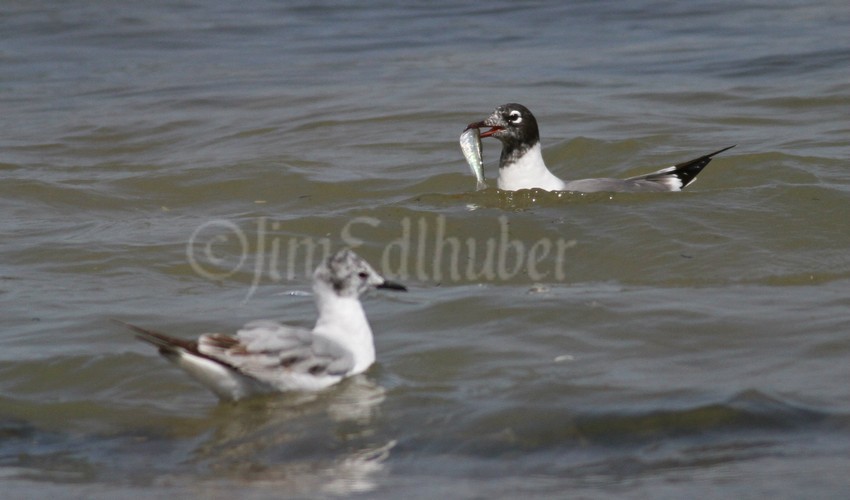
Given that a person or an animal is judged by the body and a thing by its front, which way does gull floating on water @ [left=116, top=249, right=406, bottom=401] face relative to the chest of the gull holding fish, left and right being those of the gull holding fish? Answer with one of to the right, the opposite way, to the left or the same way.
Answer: the opposite way

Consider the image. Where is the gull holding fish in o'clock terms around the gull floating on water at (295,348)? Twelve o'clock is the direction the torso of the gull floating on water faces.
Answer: The gull holding fish is roughly at 10 o'clock from the gull floating on water.

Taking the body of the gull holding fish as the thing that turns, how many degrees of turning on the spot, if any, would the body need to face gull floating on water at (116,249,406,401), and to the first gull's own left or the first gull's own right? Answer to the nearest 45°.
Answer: approximately 90° to the first gull's own left

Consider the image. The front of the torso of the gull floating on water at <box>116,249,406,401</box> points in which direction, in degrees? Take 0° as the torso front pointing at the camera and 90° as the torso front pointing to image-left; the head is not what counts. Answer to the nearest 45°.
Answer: approximately 270°

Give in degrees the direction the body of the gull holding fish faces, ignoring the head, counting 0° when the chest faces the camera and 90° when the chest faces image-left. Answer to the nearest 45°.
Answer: approximately 90°

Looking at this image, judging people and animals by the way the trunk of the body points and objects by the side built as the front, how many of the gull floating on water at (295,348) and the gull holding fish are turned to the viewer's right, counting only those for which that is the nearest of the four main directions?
1
